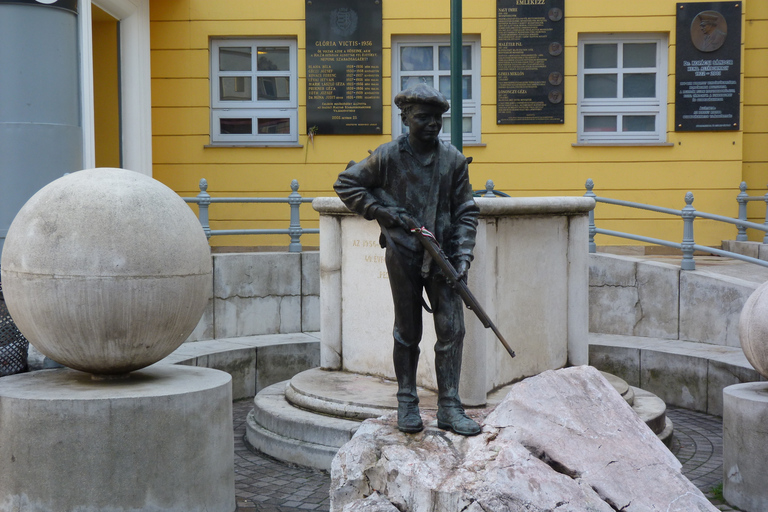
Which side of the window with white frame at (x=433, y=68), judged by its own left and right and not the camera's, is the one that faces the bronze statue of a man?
front

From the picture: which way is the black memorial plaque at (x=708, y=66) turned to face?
toward the camera

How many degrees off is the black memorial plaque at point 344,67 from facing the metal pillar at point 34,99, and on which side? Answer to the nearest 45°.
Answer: approximately 45° to its right

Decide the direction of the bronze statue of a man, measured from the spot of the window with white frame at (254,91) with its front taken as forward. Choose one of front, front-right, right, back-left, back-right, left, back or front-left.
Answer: front

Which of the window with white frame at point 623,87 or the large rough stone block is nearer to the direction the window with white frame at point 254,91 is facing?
the large rough stone block

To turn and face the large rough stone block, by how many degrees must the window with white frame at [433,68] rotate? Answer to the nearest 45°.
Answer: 0° — it already faces it

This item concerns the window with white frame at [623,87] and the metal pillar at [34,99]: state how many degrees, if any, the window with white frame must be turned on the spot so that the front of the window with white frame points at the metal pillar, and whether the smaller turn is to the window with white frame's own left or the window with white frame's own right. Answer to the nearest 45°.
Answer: approximately 45° to the window with white frame's own right

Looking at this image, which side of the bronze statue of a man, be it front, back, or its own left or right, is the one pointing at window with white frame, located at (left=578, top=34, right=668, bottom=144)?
back

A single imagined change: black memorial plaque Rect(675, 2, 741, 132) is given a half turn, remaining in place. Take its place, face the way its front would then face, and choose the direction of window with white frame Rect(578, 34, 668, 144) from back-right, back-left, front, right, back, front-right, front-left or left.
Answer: left

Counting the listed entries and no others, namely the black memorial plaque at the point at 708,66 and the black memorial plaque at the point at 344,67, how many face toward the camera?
2

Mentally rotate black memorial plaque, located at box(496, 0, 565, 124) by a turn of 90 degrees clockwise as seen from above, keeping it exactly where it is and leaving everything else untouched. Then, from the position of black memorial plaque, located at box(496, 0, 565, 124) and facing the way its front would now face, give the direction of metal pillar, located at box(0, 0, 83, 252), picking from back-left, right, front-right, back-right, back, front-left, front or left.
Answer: front-left

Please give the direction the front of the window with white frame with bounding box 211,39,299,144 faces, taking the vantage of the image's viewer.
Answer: facing the viewer

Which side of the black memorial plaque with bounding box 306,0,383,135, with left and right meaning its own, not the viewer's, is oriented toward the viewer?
front

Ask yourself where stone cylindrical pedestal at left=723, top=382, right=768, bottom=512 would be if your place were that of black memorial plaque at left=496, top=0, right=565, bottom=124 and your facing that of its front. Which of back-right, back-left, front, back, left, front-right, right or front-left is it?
front

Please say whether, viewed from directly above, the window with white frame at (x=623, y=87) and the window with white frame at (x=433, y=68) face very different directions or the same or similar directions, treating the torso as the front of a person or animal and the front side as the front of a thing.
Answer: same or similar directions

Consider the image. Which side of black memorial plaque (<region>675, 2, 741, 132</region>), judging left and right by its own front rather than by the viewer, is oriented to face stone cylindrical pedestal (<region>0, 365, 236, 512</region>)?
front

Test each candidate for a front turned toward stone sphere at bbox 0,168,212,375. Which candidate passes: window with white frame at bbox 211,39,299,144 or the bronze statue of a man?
the window with white frame

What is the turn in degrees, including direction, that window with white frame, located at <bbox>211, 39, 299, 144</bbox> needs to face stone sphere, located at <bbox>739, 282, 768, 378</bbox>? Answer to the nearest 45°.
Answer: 0° — it already faces it

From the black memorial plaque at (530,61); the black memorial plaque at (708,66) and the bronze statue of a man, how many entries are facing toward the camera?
3

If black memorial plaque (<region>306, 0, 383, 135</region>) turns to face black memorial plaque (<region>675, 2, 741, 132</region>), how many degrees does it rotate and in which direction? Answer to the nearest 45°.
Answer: approximately 90° to its left

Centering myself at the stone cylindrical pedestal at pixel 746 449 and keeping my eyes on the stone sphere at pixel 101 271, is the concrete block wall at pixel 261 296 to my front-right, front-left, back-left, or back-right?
front-right

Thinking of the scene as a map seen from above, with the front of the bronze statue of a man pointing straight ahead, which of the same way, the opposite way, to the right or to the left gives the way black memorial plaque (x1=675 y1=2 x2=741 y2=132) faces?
the same way
